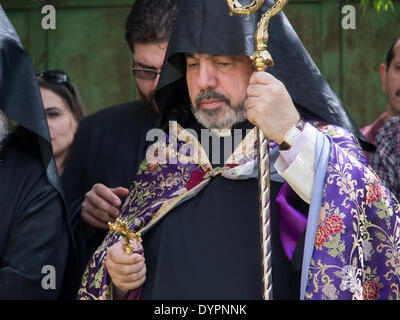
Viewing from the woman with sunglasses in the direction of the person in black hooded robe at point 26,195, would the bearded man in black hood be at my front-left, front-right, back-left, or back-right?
front-left

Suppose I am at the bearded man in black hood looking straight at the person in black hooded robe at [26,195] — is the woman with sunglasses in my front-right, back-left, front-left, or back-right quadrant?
front-right

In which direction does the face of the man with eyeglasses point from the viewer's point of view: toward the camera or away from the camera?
toward the camera

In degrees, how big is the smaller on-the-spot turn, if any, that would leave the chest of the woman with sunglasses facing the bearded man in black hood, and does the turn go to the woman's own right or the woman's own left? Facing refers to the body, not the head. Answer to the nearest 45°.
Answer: approximately 45° to the woman's own left

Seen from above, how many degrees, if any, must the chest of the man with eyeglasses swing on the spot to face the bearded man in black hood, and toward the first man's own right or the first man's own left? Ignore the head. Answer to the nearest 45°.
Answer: approximately 45° to the first man's own left

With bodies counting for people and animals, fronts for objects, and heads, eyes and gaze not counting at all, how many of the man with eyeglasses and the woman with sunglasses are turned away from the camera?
0

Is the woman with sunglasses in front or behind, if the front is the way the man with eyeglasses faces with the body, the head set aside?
behind

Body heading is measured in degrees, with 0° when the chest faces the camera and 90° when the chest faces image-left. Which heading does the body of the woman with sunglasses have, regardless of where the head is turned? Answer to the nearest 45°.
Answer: approximately 45°

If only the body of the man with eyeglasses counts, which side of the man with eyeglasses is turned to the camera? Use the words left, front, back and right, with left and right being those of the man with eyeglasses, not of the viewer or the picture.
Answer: front

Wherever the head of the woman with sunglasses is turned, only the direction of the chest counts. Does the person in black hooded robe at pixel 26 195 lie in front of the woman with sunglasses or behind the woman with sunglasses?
in front
